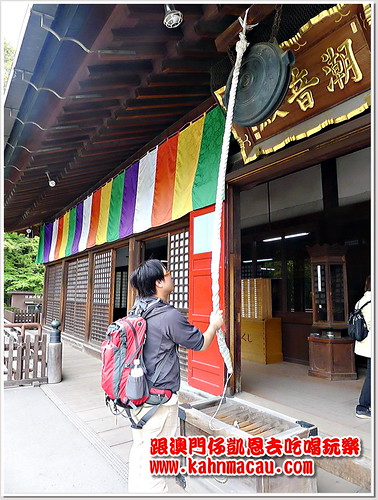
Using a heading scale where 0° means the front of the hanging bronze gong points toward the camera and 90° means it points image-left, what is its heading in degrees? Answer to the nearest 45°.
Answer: approximately 45°

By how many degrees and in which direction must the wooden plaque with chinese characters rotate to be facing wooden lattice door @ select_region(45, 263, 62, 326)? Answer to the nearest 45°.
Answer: approximately 90° to its right

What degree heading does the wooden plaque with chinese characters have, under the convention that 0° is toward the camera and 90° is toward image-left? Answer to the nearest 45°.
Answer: approximately 45°

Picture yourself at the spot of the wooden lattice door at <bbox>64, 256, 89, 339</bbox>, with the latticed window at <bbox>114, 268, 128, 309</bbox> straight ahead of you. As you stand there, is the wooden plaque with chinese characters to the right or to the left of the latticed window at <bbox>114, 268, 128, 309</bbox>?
right

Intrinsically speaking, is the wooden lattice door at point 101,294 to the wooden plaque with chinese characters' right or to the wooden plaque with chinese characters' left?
on its right

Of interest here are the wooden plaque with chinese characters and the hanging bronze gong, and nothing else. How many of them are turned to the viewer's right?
0

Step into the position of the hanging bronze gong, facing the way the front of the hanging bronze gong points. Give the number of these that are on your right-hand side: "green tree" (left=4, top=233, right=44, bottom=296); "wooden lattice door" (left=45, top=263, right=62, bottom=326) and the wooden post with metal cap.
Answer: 3

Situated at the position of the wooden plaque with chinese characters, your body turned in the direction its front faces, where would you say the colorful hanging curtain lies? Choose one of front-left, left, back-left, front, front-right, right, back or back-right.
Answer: right

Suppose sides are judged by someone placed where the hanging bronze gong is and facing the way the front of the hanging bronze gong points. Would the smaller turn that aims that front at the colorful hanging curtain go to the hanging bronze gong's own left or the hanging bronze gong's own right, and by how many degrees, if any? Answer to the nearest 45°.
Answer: approximately 90° to the hanging bronze gong's own right

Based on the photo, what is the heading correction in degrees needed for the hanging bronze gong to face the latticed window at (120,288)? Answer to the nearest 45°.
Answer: approximately 90° to its right

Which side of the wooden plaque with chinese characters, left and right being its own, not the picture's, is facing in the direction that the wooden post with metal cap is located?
right
